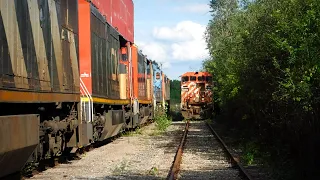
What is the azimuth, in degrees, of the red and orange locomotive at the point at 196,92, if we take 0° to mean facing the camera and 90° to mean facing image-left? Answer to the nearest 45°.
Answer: approximately 0°

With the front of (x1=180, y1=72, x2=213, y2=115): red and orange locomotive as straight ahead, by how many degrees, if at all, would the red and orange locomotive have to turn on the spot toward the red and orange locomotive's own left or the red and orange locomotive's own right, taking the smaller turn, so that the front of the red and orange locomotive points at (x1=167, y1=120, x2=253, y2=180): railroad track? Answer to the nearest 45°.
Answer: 0° — it already faces it

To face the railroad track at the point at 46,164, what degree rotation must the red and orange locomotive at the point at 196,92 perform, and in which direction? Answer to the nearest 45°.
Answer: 0° — it already faces it
